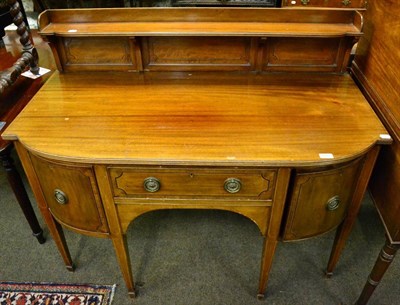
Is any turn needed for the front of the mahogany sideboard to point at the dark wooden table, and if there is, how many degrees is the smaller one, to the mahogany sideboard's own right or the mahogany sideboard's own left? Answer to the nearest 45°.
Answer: approximately 135° to the mahogany sideboard's own right

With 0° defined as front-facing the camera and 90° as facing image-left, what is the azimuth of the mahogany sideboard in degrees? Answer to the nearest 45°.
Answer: approximately 0°
